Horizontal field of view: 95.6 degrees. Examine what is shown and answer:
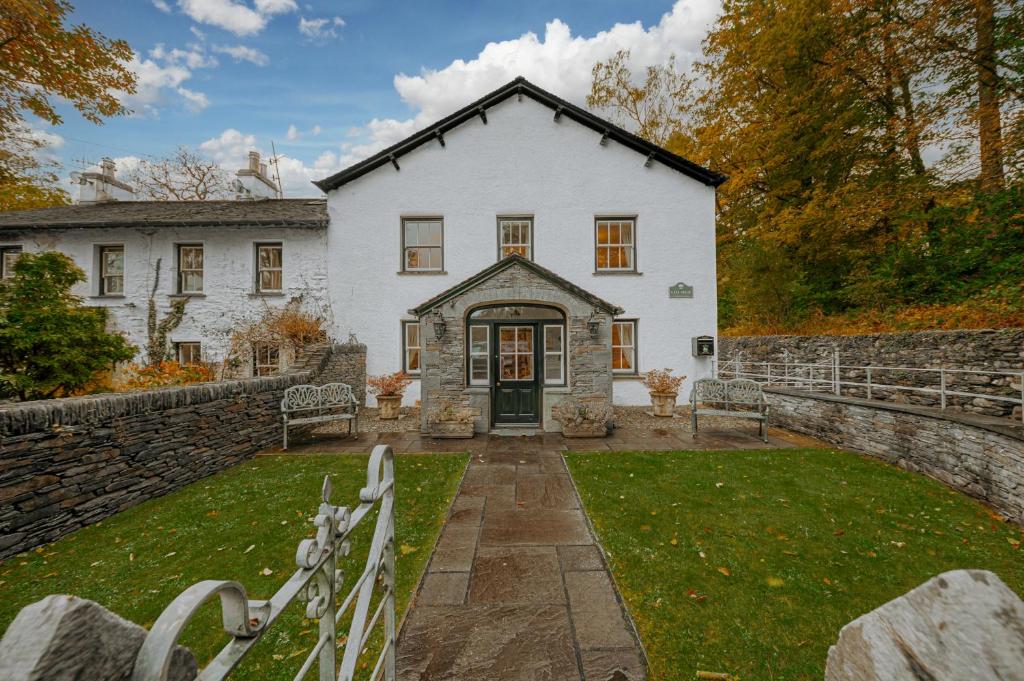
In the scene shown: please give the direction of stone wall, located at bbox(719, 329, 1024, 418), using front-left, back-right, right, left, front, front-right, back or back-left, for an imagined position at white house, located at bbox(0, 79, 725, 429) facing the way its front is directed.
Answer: front-left

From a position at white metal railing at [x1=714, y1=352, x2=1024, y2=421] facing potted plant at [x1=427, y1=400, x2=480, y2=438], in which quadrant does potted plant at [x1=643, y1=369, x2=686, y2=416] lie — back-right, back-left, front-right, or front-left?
front-right

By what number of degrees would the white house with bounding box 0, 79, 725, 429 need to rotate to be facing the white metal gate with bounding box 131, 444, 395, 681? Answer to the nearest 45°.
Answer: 0° — it already faces it

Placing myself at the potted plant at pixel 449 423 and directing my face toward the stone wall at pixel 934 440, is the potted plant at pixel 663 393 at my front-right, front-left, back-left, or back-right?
front-left

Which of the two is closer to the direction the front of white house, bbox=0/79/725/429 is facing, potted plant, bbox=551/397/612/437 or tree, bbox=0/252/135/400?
the potted plant

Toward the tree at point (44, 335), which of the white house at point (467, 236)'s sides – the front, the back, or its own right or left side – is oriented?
right

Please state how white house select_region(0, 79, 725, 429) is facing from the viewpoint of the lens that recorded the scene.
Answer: facing the viewer

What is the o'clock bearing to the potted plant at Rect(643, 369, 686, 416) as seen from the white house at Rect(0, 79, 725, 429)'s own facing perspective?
The potted plant is roughly at 10 o'clock from the white house.

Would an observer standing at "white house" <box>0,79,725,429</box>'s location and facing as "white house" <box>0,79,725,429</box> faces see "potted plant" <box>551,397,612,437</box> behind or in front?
in front

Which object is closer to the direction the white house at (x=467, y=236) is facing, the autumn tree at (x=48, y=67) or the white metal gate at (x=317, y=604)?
the white metal gate
